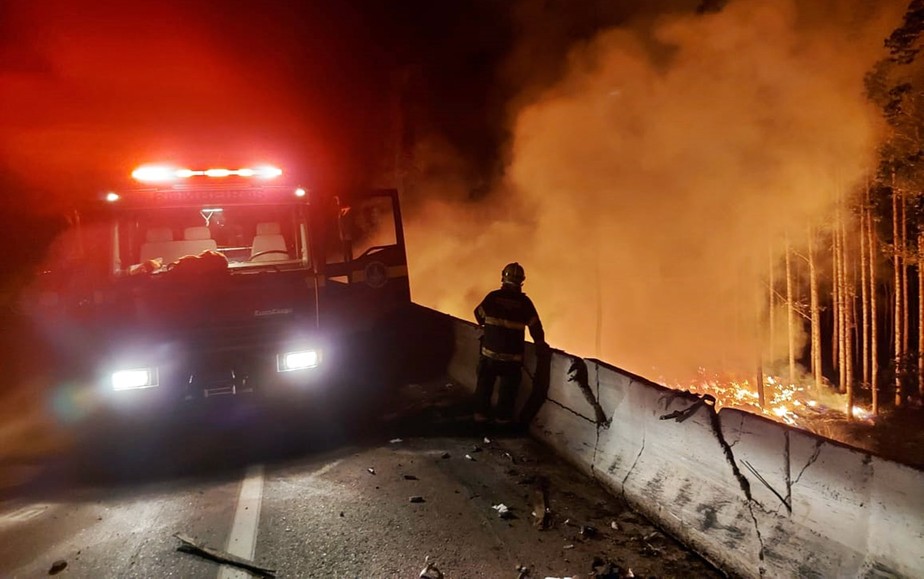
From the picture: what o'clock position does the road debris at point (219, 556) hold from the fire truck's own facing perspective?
The road debris is roughly at 12 o'clock from the fire truck.

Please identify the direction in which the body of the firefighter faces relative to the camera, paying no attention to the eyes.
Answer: away from the camera

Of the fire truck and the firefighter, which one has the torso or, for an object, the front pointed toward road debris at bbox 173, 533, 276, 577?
the fire truck

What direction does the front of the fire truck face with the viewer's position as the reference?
facing the viewer

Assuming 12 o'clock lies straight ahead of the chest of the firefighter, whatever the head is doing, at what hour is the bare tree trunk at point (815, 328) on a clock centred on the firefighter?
The bare tree trunk is roughly at 1 o'clock from the firefighter.

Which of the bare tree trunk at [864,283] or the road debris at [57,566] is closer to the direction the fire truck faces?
the road debris

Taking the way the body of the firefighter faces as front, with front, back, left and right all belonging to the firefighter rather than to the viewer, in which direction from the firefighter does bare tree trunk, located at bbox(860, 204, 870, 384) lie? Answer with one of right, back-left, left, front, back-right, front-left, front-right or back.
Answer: front-right

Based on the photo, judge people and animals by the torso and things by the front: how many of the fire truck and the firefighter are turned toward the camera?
1

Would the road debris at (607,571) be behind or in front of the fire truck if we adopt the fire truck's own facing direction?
in front

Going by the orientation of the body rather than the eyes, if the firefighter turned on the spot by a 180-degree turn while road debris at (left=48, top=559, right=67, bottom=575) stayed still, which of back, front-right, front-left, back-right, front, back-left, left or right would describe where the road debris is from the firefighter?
front-right

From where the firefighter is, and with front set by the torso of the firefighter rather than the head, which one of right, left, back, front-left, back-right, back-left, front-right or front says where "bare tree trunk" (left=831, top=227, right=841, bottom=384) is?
front-right

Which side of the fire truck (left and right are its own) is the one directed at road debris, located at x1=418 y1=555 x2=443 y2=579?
front

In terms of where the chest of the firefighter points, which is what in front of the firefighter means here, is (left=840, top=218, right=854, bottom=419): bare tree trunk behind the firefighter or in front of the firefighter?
in front
